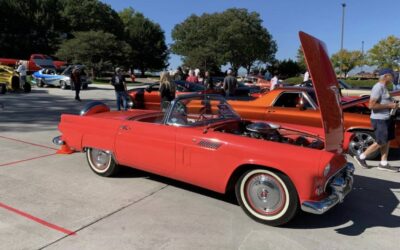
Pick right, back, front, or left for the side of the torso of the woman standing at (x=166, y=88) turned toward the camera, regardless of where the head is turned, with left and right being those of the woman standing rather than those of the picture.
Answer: back

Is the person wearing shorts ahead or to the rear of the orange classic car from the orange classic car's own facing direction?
ahead

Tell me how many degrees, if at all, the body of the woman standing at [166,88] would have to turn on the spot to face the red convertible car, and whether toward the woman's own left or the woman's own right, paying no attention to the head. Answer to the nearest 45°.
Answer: approximately 180°

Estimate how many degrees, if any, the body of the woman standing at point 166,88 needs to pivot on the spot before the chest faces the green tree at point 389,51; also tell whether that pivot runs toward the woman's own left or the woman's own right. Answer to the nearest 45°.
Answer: approximately 45° to the woman's own right

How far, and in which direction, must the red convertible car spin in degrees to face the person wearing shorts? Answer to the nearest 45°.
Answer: approximately 90° to its left

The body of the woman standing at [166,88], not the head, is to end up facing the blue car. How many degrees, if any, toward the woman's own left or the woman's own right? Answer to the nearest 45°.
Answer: approximately 45° to the woman's own left

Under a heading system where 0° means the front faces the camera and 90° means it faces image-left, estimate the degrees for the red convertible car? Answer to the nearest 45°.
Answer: approximately 315°
